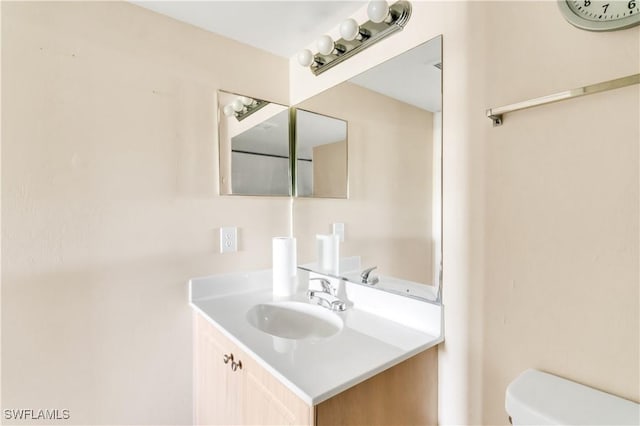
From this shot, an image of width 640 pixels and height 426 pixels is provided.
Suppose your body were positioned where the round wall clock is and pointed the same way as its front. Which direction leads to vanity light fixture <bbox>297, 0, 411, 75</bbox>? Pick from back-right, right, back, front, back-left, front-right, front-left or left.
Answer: front-right

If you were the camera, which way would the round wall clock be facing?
facing the viewer and to the left of the viewer

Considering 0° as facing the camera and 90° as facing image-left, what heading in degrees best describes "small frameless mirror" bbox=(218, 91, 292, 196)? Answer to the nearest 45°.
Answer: approximately 315°

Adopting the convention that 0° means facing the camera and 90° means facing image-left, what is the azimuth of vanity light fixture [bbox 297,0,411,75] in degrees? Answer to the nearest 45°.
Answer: approximately 45°

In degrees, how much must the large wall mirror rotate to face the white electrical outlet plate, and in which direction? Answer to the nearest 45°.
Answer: approximately 45° to its right

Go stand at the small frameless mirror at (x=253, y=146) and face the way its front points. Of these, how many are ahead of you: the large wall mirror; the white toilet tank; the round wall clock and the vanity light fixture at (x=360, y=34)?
4

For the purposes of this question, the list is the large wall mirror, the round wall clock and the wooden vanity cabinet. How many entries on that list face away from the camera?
0

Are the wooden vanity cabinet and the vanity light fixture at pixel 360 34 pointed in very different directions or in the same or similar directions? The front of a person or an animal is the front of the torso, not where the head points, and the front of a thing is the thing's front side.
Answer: same or similar directions

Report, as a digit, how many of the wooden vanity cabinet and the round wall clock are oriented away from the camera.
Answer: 0
